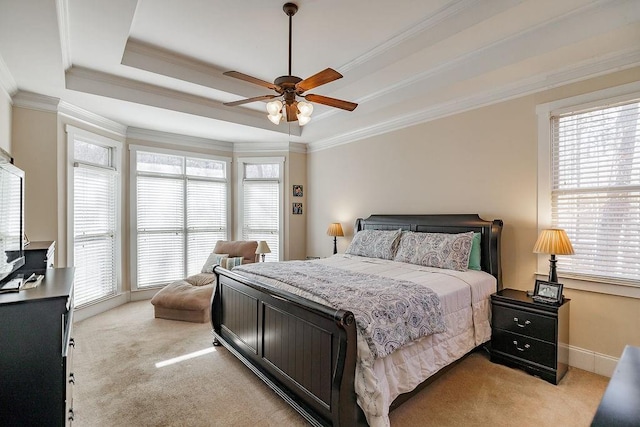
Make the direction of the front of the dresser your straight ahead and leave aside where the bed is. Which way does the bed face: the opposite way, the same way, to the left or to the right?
the opposite way

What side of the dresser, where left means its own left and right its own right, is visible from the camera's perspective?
right

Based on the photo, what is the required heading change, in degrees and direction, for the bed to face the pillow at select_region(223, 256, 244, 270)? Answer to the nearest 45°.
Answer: approximately 90° to its right

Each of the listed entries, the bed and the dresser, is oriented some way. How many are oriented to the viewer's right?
1

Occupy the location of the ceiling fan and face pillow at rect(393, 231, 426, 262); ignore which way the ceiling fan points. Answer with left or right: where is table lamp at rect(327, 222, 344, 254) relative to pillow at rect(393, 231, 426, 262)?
left

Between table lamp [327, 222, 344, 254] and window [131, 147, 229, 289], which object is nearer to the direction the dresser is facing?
the table lamp

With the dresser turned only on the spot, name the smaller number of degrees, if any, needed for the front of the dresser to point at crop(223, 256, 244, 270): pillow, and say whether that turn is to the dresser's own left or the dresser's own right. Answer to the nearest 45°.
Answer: approximately 45° to the dresser's own left

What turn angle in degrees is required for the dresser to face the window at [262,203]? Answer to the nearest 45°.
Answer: approximately 45° to its left

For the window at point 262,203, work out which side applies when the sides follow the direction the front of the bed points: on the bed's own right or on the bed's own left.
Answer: on the bed's own right

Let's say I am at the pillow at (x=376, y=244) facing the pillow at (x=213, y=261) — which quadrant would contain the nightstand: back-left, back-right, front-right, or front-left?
back-left

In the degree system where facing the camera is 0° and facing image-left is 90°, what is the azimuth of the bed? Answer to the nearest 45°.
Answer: approximately 45°

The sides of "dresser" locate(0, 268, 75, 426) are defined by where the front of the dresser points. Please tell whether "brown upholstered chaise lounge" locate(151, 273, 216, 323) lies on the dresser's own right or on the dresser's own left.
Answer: on the dresser's own left

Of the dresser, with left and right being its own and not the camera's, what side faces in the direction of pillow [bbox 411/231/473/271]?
front

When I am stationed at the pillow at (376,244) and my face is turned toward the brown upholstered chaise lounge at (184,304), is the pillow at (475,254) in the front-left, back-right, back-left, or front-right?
back-left
